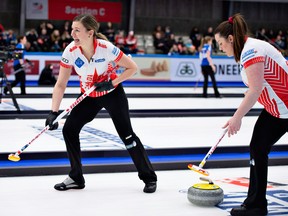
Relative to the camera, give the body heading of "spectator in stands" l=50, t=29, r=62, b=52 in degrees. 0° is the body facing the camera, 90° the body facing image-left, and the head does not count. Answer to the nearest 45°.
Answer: approximately 0°

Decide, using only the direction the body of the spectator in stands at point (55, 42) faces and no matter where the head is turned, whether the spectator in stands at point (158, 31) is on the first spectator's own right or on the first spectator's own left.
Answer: on the first spectator's own left

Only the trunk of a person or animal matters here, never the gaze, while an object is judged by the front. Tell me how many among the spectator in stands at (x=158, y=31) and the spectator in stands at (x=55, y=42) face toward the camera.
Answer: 2

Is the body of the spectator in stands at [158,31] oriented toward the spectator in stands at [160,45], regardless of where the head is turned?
yes

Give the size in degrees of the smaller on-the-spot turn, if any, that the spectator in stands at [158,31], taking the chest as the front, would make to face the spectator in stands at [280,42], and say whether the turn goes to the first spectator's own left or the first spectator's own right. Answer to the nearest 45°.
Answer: approximately 90° to the first spectator's own left

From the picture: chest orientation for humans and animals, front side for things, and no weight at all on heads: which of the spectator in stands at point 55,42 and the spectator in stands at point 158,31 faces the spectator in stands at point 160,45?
the spectator in stands at point 158,31

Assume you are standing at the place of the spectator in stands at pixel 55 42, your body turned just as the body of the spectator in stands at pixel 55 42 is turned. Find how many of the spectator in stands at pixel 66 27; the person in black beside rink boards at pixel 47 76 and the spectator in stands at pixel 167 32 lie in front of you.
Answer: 1

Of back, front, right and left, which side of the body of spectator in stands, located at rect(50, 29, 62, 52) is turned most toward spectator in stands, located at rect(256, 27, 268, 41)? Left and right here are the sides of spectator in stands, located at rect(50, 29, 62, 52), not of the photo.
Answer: left

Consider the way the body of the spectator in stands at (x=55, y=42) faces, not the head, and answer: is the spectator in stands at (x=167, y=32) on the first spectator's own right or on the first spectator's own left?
on the first spectator's own left

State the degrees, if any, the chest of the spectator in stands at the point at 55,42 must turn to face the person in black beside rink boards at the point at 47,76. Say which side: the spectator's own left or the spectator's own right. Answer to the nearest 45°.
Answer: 0° — they already face them

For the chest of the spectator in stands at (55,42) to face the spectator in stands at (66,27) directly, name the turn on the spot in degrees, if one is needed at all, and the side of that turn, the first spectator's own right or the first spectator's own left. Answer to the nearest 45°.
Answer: approximately 180°
